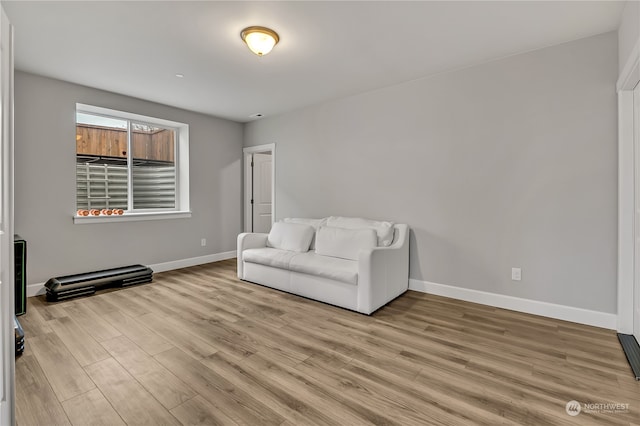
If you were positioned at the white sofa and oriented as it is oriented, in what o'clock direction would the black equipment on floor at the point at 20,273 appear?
The black equipment on floor is roughly at 1 o'clock from the white sofa.

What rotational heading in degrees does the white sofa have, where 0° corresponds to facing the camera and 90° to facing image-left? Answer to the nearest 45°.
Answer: approximately 45°

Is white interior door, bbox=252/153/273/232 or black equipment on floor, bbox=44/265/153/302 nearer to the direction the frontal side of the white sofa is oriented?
the black equipment on floor

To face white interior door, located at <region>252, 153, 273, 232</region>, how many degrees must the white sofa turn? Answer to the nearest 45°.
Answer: approximately 90° to its right

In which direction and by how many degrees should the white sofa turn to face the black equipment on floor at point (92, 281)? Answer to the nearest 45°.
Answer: approximately 45° to its right
